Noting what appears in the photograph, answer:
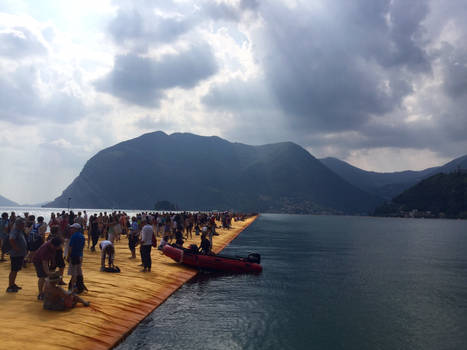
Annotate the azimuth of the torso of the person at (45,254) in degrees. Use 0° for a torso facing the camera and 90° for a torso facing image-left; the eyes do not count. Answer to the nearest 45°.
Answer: approximately 270°

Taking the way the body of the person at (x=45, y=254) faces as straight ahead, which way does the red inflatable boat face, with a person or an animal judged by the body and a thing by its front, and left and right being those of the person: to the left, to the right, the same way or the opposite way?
the opposite way

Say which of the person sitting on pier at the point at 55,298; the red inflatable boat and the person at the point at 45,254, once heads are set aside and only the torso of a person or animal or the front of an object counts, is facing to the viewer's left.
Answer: the red inflatable boat

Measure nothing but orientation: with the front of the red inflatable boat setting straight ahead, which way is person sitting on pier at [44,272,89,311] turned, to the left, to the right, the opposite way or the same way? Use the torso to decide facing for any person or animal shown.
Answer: the opposite way

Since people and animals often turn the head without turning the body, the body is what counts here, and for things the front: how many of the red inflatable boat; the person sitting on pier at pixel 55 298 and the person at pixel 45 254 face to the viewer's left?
1

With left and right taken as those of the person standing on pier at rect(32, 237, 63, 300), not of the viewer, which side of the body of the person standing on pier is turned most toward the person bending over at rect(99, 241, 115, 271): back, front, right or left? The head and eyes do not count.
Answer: left

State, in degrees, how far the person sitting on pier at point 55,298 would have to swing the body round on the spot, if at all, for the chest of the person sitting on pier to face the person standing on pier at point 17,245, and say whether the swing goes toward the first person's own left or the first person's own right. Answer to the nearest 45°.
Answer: approximately 135° to the first person's own left

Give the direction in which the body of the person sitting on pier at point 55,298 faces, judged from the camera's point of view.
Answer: to the viewer's right

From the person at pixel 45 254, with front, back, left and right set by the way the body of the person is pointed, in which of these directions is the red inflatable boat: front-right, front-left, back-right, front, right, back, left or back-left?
front-left

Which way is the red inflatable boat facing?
to the viewer's left

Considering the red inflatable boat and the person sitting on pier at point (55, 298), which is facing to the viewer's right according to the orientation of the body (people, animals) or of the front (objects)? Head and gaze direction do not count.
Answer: the person sitting on pier
